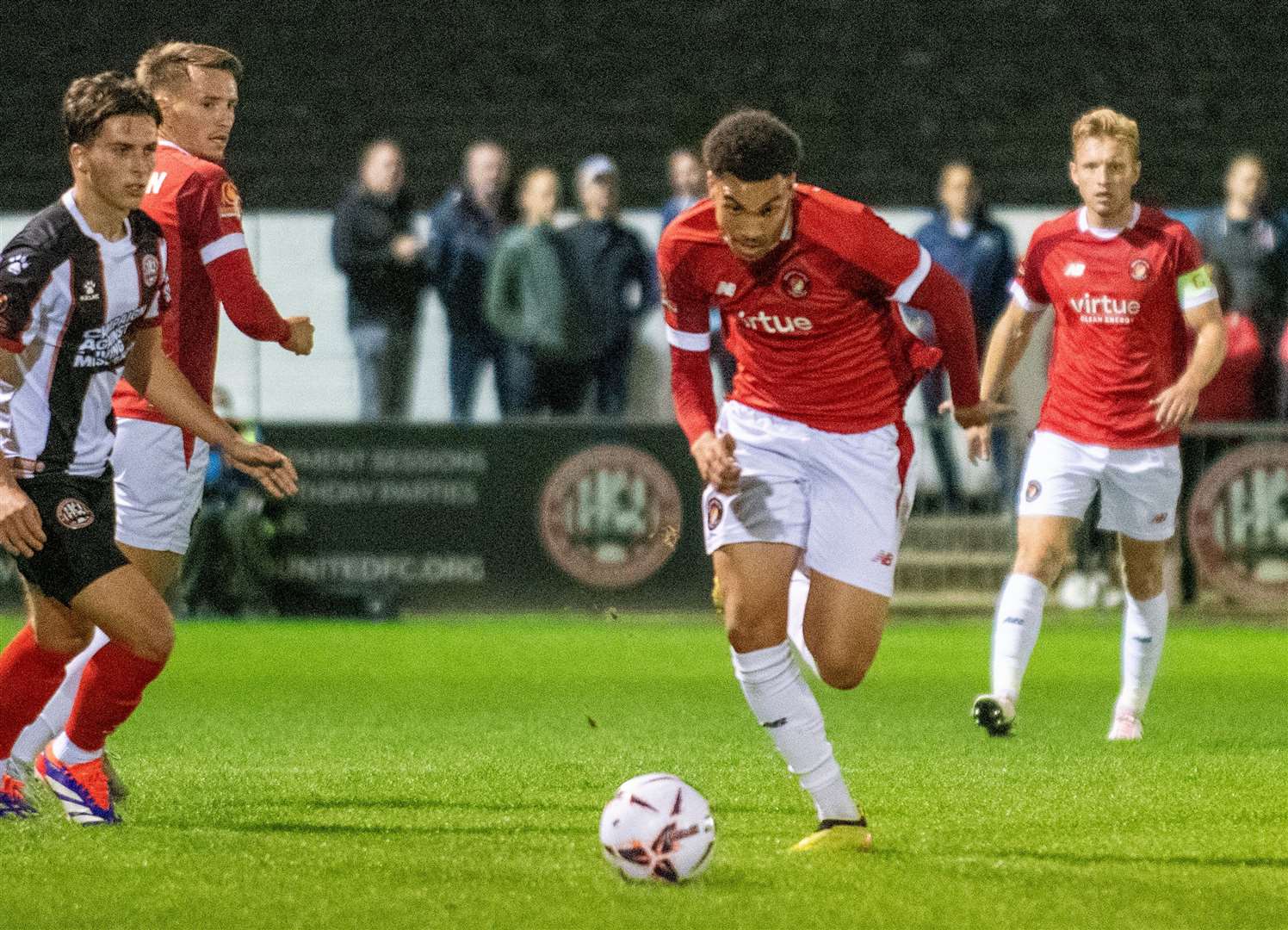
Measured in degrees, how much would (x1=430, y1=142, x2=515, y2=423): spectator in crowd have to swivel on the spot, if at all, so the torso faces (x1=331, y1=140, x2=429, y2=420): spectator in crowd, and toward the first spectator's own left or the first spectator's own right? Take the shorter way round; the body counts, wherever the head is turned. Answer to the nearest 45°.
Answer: approximately 135° to the first spectator's own right

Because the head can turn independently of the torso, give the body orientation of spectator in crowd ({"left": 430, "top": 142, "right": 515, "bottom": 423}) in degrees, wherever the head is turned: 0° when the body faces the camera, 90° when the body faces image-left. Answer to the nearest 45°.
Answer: approximately 315°

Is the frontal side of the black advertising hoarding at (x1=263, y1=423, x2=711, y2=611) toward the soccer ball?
yes

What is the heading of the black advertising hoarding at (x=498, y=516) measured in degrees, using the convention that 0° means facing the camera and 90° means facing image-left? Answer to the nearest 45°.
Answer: approximately 0°

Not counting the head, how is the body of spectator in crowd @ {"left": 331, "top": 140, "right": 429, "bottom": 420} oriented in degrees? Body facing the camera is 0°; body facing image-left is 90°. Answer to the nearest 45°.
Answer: approximately 315°

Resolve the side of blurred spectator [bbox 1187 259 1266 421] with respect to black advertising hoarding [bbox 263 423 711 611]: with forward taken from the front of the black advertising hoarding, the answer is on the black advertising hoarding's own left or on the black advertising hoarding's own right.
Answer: on the black advertising hoarding's own left

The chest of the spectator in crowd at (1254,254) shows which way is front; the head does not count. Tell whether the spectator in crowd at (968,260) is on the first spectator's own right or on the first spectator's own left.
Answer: on the first spectator's own right

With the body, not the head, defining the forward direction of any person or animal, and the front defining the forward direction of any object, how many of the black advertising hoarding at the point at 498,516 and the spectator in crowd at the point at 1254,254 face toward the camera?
2
